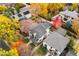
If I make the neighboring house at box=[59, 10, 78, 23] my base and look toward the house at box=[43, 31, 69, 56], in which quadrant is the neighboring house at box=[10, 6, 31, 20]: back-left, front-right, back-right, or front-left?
front-right

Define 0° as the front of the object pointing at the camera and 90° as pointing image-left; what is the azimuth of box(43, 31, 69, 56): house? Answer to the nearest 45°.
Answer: approximately 45°

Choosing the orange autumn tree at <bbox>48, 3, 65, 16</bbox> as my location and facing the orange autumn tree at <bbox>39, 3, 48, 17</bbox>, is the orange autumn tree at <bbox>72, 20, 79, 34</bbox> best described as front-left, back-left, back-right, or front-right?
back-left

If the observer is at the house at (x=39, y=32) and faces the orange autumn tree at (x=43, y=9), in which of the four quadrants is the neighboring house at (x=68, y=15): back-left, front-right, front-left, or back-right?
front-right

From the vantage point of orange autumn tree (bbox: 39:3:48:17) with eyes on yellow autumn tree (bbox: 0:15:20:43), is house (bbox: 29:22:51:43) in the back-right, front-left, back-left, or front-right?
front-left

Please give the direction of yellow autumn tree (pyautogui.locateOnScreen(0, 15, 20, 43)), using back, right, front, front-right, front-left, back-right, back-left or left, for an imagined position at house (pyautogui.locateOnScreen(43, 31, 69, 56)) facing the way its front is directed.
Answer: front-right

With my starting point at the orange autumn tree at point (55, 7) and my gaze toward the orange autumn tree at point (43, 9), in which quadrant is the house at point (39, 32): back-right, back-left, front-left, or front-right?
front-left
